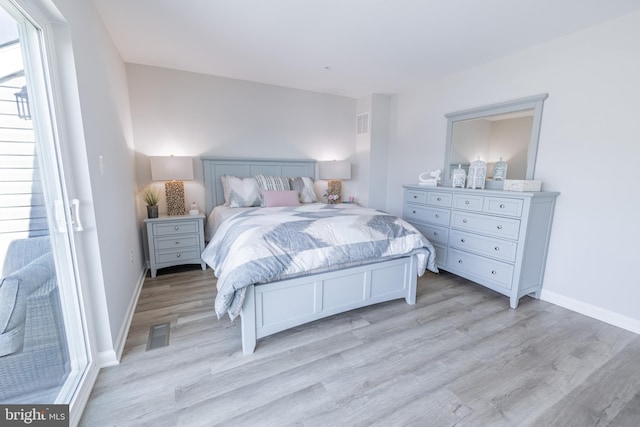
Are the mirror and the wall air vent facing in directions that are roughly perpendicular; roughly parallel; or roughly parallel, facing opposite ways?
roughly perpendicular

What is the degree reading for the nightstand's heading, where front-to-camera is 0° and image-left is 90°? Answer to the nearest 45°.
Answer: approximately 0°

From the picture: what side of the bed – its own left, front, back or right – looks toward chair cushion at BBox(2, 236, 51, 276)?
right

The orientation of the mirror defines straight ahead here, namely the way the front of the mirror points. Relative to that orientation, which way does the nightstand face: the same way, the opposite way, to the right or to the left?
to the left

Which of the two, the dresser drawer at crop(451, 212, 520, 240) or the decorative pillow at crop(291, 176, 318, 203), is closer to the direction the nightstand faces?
the dresser drawer

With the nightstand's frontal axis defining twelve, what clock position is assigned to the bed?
The bed is roughly at 11 o'clock from the nightstand.

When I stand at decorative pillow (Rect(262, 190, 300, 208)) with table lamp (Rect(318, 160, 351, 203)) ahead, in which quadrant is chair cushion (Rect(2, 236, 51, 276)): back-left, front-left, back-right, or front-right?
back-right

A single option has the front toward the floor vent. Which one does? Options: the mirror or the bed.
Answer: the mirror

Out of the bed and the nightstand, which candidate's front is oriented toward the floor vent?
the nightstand
